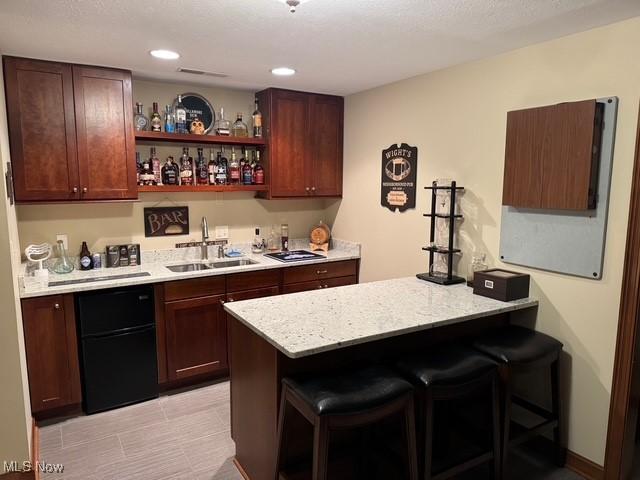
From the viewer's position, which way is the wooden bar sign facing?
facing the viewer

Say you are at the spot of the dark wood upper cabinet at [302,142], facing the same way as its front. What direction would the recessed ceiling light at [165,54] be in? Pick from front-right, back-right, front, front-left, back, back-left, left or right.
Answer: right

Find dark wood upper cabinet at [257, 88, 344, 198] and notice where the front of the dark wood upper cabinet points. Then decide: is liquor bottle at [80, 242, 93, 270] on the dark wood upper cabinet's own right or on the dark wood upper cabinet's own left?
on the dark wood upper cabinet's own right

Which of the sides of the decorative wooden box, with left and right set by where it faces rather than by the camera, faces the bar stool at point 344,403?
front

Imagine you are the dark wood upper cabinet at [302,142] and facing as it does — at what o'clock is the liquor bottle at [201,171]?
The liquor bottle is roughly at 4 o'clock from the dark wood upper cabinet.

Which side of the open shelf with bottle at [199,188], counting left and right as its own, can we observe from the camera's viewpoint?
front

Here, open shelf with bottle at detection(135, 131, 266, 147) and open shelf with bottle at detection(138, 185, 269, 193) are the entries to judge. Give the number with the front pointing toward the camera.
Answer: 2

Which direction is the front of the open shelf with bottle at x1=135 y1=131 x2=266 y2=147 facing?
toward the camera

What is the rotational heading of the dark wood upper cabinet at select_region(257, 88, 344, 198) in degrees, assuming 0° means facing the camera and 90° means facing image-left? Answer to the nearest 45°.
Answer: approximately 315°
